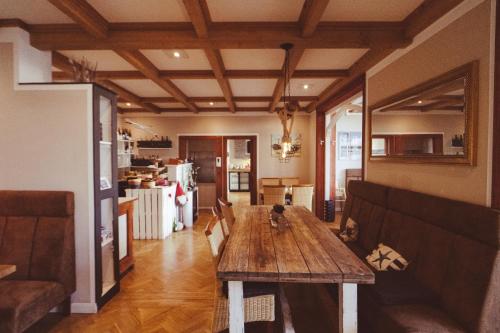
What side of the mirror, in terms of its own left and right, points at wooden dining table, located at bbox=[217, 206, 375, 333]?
front

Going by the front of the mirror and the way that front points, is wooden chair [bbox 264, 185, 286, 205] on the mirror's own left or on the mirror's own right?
on the mirror's own right

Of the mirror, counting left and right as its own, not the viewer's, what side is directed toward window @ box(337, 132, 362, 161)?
right

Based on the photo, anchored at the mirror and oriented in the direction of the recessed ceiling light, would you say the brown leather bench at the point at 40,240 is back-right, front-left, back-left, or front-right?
front-left

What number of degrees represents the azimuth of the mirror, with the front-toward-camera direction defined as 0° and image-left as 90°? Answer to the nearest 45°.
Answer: approximately 45°

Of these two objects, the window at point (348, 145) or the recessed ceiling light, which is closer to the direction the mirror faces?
the recessed ceiling light

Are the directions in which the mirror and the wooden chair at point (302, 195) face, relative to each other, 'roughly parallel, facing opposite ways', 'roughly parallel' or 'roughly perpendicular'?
roughly perpendicular
